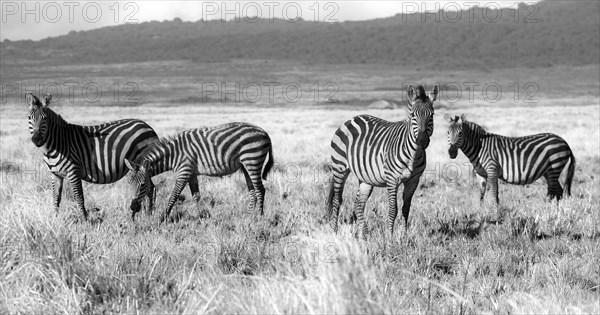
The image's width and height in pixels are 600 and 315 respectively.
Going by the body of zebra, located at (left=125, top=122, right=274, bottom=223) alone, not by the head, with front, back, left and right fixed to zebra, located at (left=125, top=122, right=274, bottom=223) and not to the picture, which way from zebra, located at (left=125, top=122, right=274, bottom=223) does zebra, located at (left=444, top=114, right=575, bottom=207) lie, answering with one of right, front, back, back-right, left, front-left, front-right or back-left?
back

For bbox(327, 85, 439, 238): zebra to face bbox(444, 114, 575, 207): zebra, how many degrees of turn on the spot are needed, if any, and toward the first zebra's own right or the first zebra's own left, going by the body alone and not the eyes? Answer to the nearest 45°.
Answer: approximately 90° to the first zebra's own left

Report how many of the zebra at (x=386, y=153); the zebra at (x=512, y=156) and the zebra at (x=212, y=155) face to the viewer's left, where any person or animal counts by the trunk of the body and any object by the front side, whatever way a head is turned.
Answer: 2

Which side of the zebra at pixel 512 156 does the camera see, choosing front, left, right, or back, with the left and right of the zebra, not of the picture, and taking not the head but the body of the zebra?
left

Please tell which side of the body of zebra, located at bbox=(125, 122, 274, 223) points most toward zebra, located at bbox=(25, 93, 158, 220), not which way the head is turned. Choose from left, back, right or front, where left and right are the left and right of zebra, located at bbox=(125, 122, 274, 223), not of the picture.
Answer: front

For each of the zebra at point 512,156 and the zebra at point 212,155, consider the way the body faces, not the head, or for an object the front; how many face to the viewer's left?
2

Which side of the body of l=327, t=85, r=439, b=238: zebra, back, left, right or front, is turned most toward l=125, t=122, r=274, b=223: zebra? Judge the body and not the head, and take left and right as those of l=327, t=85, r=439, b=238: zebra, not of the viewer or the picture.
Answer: back

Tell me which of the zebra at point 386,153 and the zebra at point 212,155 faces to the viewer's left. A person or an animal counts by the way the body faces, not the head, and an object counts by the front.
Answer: the zebra at point 212,155

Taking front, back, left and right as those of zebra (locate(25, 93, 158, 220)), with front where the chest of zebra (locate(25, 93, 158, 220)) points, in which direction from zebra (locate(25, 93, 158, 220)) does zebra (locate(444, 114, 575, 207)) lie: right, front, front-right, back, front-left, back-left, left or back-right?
back-left

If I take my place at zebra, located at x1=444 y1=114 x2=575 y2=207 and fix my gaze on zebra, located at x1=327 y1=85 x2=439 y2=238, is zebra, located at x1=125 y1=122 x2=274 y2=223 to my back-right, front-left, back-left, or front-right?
front-right

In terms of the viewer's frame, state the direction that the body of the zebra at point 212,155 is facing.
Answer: to the viewer's left
